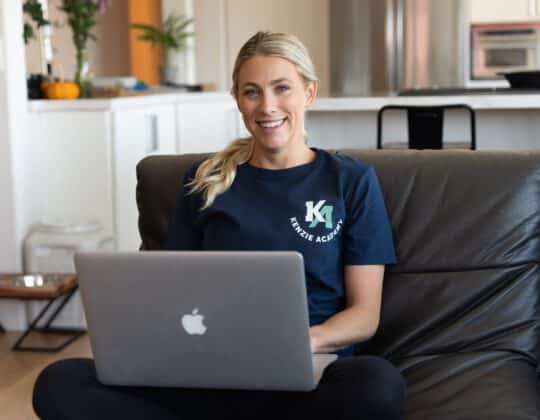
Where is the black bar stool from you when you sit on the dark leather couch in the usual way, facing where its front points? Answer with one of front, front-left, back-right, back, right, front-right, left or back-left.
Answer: back

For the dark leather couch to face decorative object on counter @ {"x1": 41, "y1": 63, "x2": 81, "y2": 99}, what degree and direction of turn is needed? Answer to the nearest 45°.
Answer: approximately 135° to its right

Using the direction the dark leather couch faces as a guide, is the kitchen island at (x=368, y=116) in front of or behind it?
behind

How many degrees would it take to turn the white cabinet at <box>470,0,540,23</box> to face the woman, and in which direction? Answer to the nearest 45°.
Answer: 0° — it already faces them

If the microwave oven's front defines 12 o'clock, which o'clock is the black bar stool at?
The black bar stool is roughly at 12 o'clock from the microwave oven.

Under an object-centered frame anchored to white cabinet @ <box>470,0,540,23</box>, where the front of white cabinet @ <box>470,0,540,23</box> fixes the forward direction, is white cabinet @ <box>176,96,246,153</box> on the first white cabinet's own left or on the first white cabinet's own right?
on the first white cabinet's own right

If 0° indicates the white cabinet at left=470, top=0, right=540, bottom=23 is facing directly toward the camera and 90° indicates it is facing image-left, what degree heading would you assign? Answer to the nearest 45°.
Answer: approximately 0°

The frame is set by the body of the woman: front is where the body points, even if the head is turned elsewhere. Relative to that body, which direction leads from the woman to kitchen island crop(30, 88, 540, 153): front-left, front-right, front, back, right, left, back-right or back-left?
back
